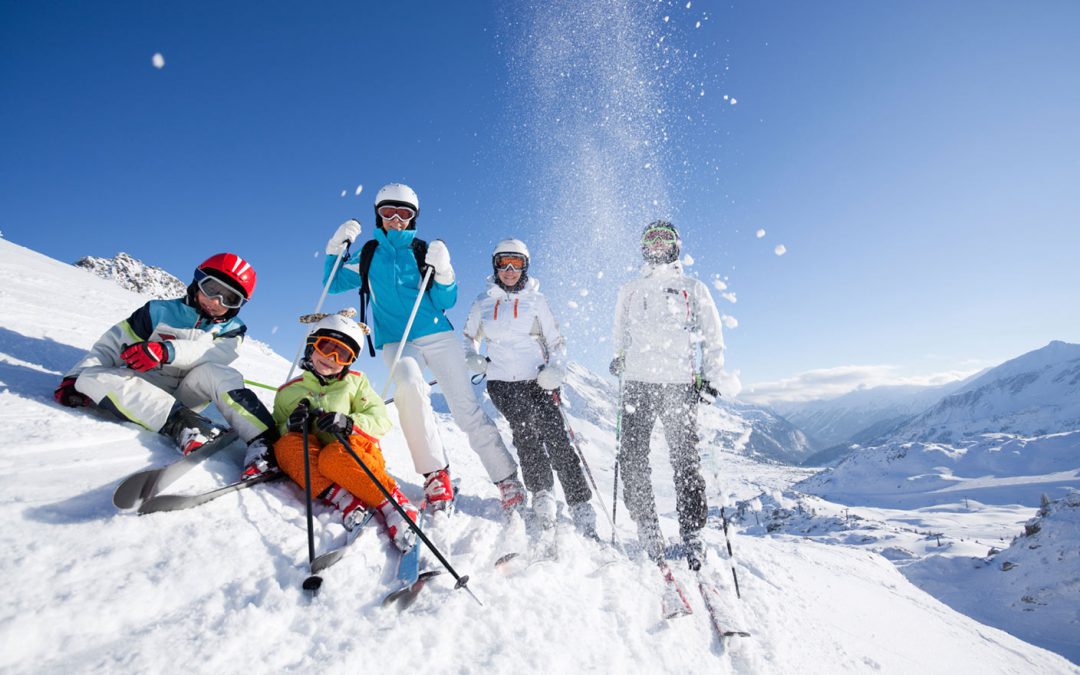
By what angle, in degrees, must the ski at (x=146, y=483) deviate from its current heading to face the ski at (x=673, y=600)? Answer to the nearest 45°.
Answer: approximately 135° to its left

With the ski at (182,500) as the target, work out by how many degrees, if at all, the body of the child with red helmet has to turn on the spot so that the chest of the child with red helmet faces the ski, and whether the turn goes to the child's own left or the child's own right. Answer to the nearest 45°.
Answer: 0° — they already face it

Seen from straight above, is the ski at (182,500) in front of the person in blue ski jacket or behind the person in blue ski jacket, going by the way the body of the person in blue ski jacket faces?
in front

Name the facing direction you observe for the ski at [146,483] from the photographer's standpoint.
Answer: facing the viewer and to the left of the viewer

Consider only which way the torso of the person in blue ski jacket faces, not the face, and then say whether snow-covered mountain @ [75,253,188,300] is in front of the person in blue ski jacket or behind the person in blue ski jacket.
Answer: behind

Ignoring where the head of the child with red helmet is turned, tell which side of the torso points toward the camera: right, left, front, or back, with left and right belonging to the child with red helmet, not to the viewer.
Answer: front

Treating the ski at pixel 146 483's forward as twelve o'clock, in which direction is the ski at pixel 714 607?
the ski at pixel 714 607 is roughly at 8 o'clock from the ski at pixel 146 483.

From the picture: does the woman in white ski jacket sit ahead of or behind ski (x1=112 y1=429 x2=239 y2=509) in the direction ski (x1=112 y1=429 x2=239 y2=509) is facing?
behind
